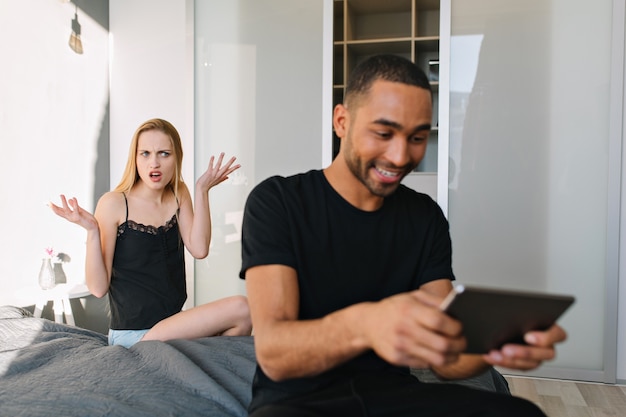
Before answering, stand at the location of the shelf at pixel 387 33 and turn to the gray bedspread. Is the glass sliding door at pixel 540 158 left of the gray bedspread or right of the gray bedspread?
left

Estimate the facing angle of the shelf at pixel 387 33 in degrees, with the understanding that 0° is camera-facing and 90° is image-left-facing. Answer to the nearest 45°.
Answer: approximately 0°

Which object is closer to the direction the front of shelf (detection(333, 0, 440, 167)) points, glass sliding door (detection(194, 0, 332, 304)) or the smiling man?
the smiling man

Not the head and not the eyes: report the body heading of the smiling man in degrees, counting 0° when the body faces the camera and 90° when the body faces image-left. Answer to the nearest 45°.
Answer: approximately 315°

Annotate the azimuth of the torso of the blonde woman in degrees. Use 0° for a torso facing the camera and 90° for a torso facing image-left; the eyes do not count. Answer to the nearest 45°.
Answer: approximately 315°

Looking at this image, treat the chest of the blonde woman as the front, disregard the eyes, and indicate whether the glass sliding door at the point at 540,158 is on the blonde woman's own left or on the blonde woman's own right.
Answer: on the blonde woman's own left

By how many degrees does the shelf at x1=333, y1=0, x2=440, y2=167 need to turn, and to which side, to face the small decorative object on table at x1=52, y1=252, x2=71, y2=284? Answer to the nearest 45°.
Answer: approximately 45° to its right
